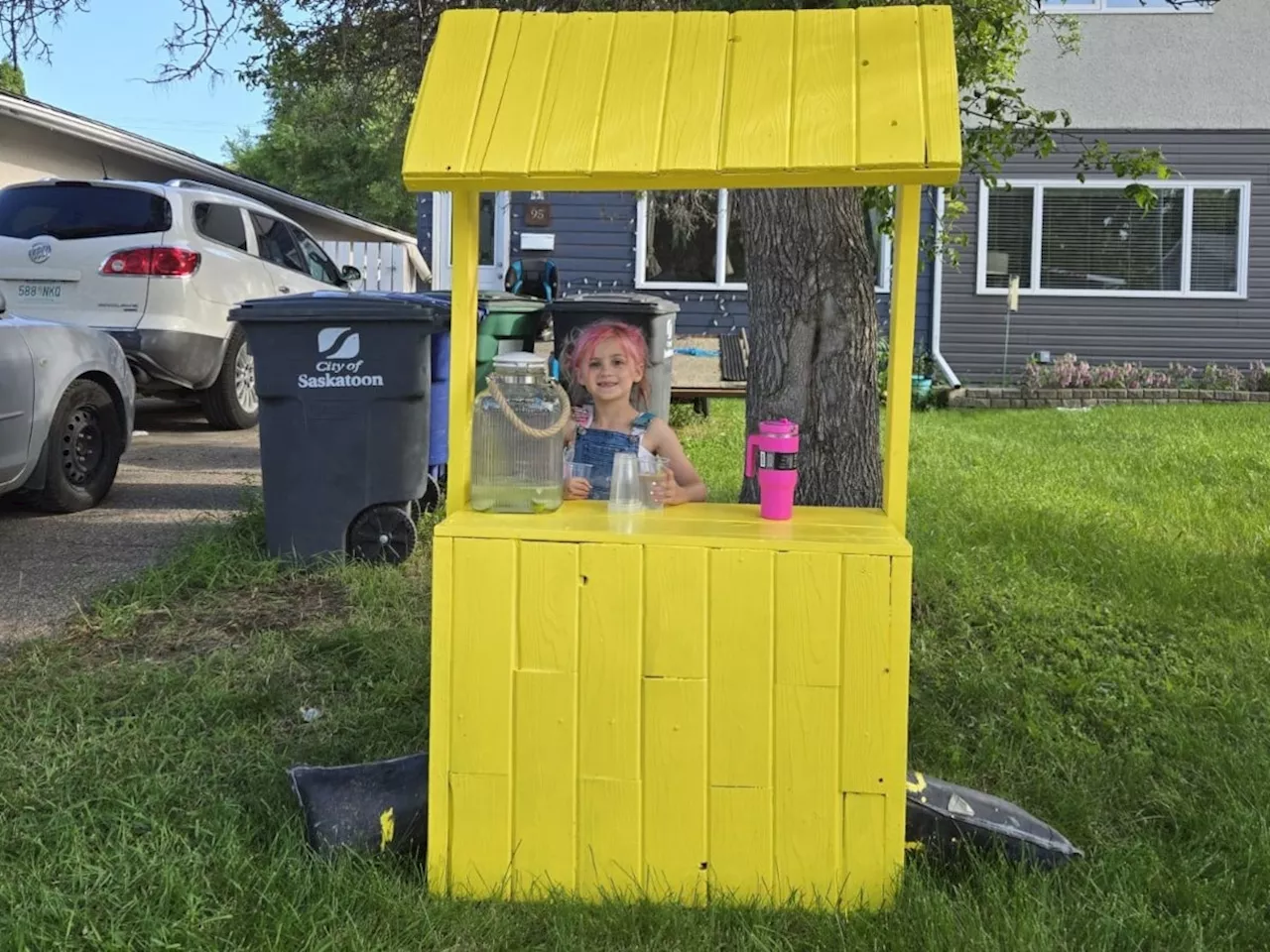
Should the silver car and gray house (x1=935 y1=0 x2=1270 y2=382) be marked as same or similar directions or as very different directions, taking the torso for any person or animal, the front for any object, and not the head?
very different directions

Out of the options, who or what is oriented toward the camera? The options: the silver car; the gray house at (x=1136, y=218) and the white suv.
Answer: the gray house

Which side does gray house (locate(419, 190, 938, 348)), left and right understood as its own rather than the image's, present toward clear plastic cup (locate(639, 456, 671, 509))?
front

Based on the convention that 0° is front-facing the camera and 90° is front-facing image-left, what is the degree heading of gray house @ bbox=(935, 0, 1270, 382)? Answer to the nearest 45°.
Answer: approximately 0°

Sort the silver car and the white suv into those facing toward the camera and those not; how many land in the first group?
0

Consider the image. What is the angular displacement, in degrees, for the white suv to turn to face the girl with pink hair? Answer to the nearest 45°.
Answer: approximately 135° to its right

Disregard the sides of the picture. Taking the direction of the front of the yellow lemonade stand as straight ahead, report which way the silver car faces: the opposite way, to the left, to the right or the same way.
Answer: the opposite way

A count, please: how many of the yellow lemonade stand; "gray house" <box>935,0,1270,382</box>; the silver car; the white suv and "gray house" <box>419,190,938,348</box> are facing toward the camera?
3
